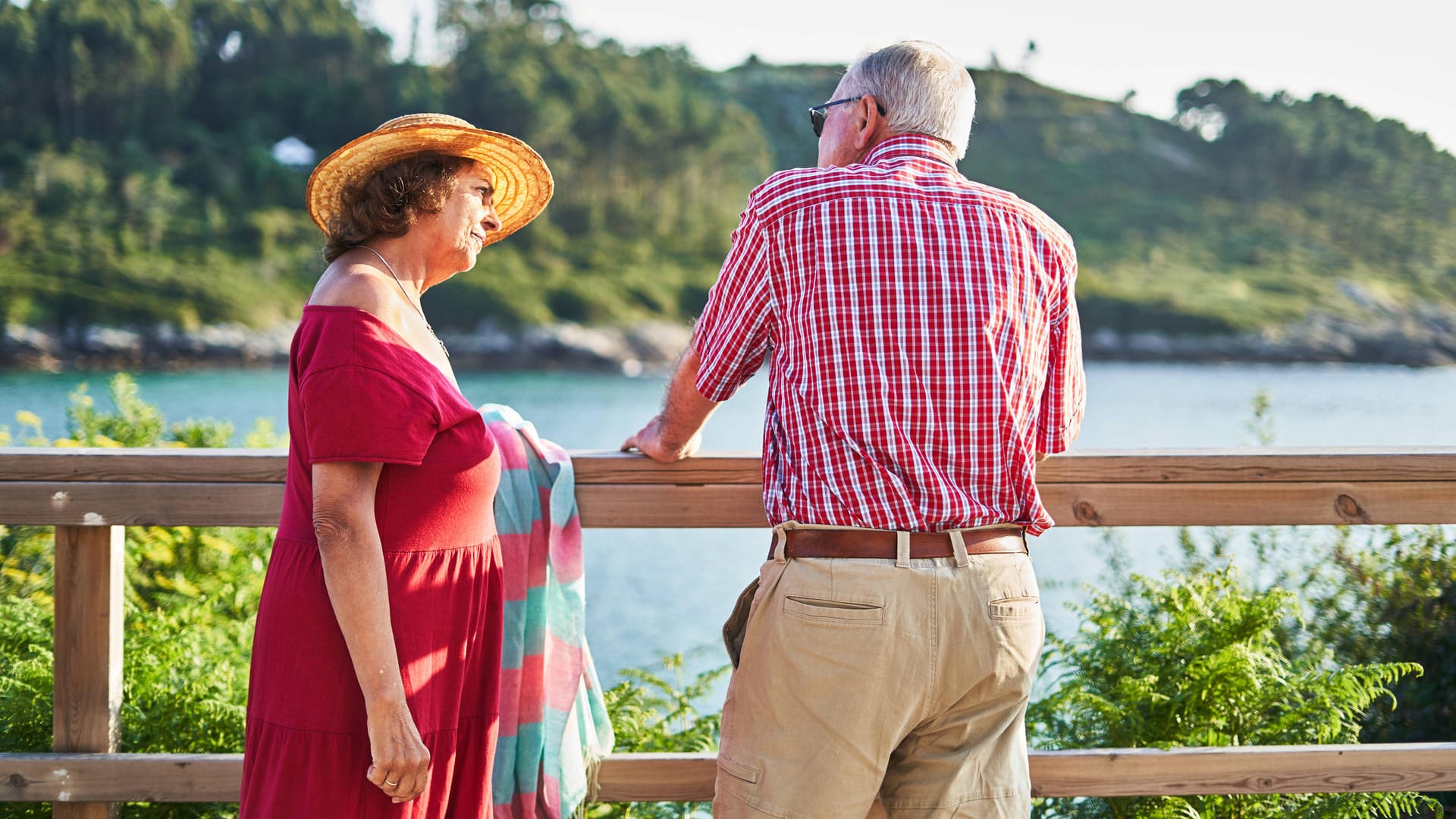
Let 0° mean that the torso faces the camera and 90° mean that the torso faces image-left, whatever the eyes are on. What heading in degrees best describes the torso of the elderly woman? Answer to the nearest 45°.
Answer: approximately 270°

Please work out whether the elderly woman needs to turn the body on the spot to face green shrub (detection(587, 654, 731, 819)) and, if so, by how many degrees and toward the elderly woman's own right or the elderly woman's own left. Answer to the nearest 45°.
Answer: approximately 45° to the elderly woman's own left

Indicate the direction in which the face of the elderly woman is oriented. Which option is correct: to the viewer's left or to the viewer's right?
to the viewer's right

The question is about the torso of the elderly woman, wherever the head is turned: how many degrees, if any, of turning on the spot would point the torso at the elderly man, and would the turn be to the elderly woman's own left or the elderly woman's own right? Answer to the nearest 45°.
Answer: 0° — they already face them

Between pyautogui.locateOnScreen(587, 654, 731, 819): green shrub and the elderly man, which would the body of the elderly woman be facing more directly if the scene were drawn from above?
the elderly man

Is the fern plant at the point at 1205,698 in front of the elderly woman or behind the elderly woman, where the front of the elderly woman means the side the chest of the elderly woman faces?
in front
